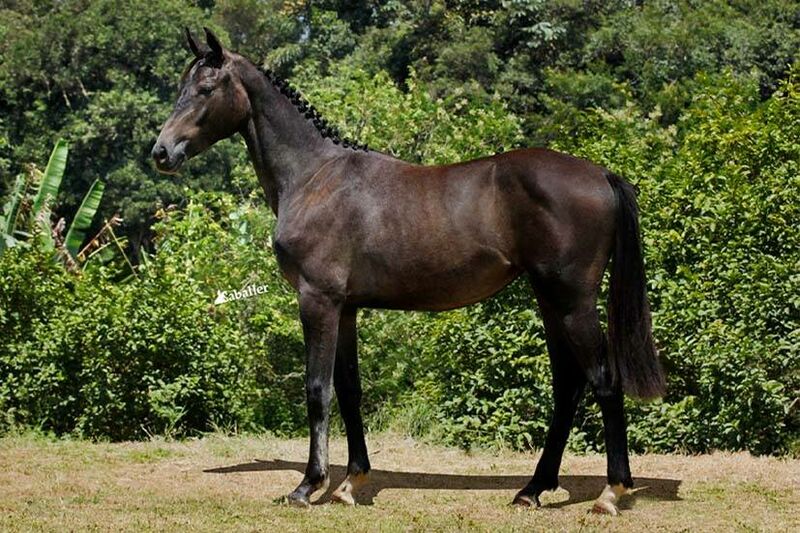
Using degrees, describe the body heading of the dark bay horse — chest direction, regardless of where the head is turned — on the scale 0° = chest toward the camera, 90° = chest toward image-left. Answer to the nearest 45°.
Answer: approximately 90°
